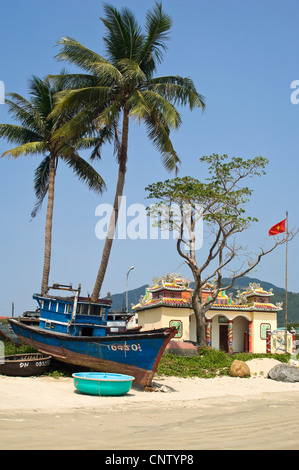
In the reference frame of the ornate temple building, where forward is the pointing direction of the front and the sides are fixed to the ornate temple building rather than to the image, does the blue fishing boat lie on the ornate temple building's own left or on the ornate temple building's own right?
on the ornate temple building's own right

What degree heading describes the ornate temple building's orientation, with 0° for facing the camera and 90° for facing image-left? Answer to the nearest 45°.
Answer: approximately 315°

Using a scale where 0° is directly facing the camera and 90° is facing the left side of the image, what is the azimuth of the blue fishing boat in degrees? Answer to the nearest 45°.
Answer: approximately 315°

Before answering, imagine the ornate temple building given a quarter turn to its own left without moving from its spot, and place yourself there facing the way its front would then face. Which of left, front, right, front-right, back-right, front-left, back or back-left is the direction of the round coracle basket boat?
back-right
